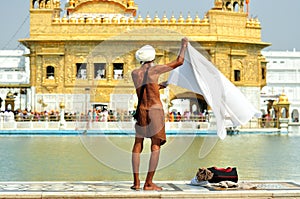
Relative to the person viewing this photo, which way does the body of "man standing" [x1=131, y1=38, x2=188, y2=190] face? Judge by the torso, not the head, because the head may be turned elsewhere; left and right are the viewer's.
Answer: facing away from the viewer and to the right of the viewer

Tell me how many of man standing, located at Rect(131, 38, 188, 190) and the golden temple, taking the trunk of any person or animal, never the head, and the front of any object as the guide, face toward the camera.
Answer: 1

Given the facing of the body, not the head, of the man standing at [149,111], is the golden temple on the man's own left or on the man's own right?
on the man's own left

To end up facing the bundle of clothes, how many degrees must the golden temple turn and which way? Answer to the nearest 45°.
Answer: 0° — it already faces it

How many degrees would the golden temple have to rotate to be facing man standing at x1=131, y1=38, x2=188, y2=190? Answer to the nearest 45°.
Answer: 0° — it already faces them

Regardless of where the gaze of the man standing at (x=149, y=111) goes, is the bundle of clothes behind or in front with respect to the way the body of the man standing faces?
in front
